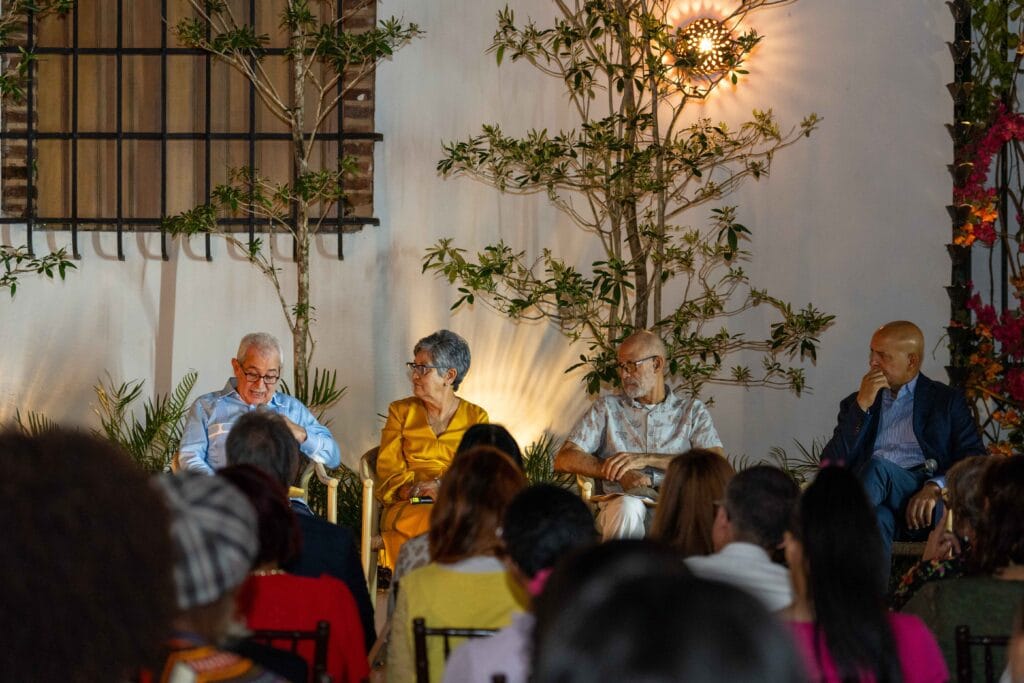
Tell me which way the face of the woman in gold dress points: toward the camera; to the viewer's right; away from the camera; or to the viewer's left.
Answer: to the viewer's left

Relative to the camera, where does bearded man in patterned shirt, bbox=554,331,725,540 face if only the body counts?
toward the camera

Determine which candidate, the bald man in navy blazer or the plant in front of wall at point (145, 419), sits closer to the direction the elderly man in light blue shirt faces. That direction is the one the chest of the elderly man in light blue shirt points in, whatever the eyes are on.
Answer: the bald man in navy blazer

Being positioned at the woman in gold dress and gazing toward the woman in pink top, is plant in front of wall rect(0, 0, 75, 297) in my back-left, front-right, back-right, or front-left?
back-right

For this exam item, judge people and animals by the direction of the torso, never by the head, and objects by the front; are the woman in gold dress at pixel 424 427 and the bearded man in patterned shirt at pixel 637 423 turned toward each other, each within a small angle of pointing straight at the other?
no

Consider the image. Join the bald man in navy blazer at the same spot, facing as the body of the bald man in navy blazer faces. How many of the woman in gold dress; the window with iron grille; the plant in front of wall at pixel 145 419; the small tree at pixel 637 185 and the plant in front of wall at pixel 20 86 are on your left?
0

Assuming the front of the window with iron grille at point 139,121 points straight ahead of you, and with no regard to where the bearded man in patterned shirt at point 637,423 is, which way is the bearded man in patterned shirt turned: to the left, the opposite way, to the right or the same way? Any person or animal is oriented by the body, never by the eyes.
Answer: the same way

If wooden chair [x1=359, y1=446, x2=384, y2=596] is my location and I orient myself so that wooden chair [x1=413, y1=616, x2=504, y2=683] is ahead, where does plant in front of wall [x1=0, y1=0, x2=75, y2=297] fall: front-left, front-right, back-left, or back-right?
back-right

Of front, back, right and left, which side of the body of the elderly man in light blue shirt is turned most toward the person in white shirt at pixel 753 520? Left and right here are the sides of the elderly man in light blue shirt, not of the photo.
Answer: front

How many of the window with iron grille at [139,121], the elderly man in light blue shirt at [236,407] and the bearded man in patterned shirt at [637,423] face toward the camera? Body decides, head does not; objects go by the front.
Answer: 3

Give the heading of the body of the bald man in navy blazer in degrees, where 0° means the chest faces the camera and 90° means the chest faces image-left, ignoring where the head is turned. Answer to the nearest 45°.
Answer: approximately 45°

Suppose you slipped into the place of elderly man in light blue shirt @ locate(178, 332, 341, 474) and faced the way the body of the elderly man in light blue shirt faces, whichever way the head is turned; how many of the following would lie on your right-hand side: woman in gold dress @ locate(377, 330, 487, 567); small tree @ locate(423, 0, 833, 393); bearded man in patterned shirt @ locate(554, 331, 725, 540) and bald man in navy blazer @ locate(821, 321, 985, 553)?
0

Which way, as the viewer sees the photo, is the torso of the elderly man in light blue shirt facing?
toward the camera

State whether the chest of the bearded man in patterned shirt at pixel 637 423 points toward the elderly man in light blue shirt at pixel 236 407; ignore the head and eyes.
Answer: no

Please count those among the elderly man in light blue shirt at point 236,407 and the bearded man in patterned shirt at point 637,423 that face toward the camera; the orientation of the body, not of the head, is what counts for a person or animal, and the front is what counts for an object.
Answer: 2

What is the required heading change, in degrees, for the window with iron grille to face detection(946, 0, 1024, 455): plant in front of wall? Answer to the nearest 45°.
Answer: approximately 90° to its left

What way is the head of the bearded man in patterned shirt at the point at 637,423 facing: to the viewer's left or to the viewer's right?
to the viewer's left

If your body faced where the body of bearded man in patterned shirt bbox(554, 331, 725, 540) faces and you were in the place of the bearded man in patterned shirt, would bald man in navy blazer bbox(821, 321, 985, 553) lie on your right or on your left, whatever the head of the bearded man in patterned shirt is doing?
on your left

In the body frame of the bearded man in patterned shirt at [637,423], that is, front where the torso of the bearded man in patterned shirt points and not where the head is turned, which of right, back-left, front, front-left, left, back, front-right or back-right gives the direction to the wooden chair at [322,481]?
right

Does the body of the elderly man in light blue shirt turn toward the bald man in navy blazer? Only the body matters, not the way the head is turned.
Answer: no
